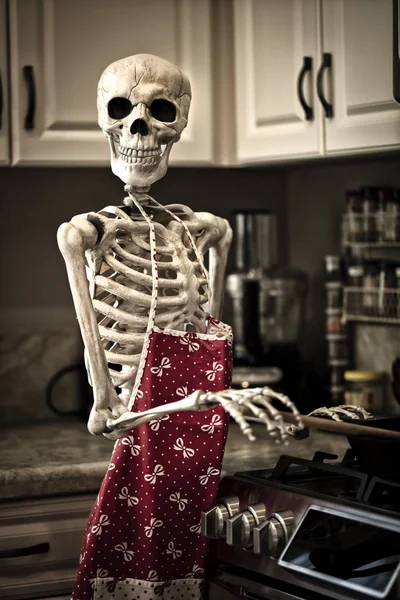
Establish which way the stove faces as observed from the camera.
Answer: facing the viewer and to the left of the viewer

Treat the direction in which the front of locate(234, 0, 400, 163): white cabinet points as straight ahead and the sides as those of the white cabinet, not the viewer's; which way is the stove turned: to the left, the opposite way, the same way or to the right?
the same way

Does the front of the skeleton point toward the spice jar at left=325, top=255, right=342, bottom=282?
no

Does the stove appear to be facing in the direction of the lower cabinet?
no

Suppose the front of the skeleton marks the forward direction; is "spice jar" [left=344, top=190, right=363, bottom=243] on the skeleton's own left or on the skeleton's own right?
on the skeleton's own left

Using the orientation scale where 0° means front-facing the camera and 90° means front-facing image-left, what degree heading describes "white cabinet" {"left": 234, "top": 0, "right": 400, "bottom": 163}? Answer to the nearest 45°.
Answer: approximately 45°

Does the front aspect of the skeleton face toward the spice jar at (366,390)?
no

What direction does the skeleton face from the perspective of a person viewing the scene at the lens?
facing the viewer and to the right of the viewer

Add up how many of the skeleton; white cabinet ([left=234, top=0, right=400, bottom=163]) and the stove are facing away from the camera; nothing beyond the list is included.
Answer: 0

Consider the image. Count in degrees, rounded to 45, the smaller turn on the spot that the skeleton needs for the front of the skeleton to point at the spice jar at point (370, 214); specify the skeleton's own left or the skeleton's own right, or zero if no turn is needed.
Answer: approximately 90° to the skeleton's own left

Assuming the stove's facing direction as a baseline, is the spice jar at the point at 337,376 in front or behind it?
behind
